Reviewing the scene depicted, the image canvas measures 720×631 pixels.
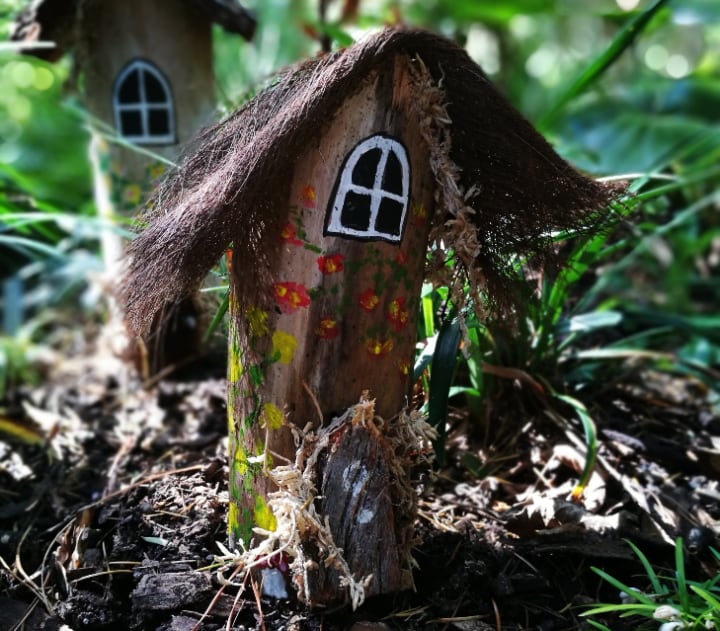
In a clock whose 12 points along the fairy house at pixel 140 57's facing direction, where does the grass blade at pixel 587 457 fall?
The grass blade is roughly at 11 o'clock from the fairy house.

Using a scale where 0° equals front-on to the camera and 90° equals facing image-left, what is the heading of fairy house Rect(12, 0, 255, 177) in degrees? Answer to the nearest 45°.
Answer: approximately 0°
